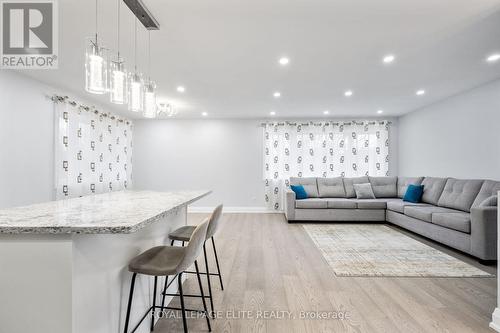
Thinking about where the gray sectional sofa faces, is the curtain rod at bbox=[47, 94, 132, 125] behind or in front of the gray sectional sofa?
in front

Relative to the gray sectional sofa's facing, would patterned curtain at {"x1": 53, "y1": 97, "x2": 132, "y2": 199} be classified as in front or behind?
in front

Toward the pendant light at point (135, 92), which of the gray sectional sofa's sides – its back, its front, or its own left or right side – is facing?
front

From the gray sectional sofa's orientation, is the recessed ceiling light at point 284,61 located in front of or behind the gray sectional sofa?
in front

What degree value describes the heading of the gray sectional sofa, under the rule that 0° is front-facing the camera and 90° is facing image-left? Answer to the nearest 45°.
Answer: approximately 45°

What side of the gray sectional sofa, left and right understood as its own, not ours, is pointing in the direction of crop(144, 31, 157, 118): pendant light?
front

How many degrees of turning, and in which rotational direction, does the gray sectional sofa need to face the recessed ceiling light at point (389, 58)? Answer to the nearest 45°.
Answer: approximately 45° to its left
